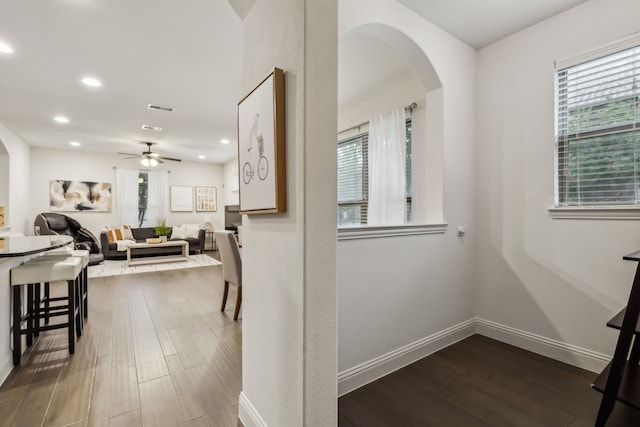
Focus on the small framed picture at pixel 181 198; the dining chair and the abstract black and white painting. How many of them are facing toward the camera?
2

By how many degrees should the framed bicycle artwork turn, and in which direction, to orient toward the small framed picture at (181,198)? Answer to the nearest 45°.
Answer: approximately 135° to its right

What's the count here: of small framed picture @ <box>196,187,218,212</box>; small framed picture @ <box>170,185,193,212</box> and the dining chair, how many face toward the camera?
2

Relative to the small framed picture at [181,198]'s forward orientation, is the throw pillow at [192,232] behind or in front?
in front

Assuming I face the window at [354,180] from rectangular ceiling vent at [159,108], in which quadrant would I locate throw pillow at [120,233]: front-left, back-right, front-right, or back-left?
back-left

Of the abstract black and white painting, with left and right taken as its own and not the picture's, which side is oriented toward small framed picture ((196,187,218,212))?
left

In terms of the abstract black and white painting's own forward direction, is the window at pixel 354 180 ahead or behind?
ahead

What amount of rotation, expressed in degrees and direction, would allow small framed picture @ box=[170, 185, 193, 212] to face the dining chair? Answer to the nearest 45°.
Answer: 0° — it already faces it

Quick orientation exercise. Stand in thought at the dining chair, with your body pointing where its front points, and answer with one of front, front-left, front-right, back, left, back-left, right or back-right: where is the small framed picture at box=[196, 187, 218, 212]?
front-left

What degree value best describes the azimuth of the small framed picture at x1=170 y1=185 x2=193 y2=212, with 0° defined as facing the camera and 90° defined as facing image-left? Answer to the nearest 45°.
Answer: approximately 0°

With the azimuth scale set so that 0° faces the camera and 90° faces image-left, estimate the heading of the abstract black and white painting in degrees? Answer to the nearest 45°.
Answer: approximately 0°
